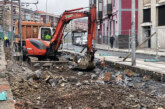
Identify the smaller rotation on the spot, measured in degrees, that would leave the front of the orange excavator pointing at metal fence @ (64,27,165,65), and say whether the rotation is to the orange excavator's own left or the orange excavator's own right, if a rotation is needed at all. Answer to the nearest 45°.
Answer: approximately 45° to the orange excavator's own left

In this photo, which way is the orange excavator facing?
to the viewer's right
